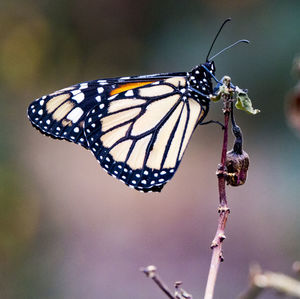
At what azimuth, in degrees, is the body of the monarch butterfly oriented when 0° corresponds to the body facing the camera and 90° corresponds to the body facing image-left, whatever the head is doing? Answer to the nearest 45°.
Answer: approximately 270°
